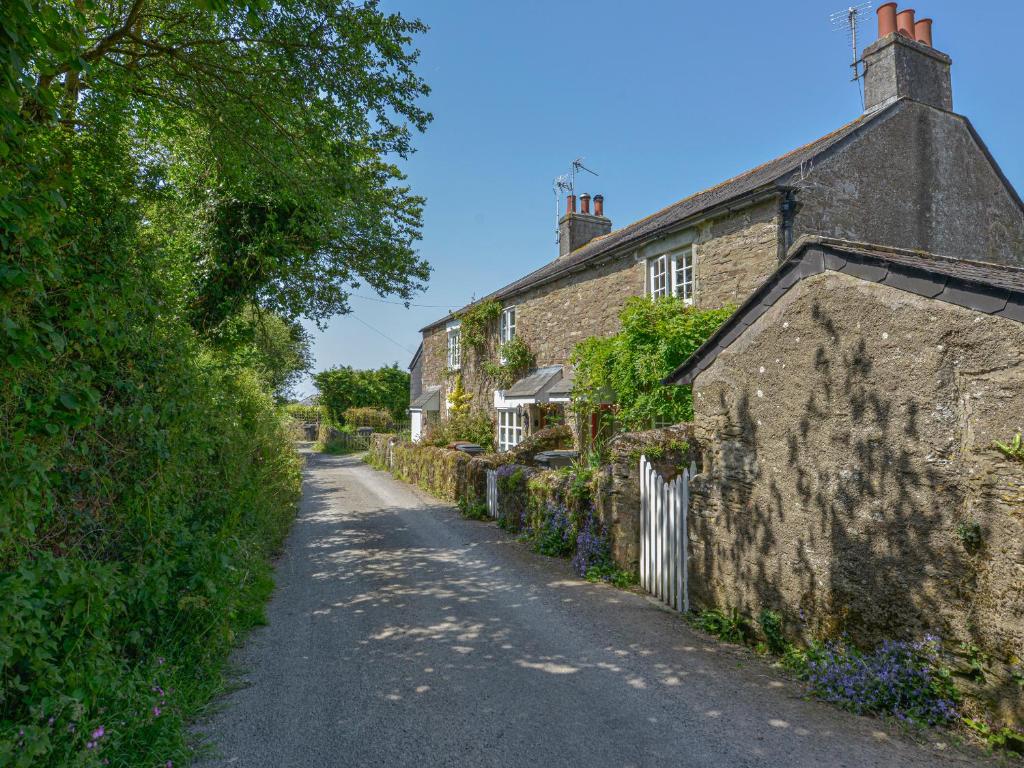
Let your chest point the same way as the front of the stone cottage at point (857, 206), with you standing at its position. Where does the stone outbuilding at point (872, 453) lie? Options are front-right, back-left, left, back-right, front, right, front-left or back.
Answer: front-left

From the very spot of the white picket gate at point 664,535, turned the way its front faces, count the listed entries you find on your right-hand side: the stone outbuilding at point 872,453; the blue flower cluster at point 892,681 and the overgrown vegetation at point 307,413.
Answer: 1

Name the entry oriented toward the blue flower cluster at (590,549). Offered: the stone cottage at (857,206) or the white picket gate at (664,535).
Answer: the stone cottage

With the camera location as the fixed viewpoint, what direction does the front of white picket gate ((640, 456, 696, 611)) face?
facing the viewer and to the left of the viewer

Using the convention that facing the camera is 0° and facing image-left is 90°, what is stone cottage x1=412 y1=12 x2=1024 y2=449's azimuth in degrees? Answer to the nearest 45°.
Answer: approximately 45°

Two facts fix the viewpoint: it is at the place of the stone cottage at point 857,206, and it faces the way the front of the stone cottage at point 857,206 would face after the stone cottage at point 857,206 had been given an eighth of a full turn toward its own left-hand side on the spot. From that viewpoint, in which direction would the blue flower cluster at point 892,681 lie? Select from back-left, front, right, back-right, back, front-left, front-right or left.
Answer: front

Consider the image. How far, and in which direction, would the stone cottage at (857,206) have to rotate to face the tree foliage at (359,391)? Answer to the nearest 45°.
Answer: approximately 90° to its right

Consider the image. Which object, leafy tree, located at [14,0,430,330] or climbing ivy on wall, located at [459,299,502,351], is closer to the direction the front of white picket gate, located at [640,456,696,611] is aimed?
the leafy tree

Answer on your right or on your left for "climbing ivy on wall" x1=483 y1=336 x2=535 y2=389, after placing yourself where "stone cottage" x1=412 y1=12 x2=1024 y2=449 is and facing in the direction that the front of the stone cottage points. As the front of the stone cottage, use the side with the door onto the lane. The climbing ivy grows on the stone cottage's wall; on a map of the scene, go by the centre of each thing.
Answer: on your right

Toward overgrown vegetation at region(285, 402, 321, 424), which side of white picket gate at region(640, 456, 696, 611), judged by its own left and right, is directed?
right

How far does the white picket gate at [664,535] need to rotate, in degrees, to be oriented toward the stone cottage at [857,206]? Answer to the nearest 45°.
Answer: approximately 180°

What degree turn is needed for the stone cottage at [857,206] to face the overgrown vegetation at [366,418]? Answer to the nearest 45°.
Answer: approximately 90° to its right

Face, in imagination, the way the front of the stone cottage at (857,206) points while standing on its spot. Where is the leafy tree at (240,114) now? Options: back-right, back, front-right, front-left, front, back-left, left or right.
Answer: front

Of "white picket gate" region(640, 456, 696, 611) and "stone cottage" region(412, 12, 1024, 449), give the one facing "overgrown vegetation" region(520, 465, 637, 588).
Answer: the stone cottage

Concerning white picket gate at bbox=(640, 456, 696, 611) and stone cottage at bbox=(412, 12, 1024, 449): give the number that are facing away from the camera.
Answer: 0
